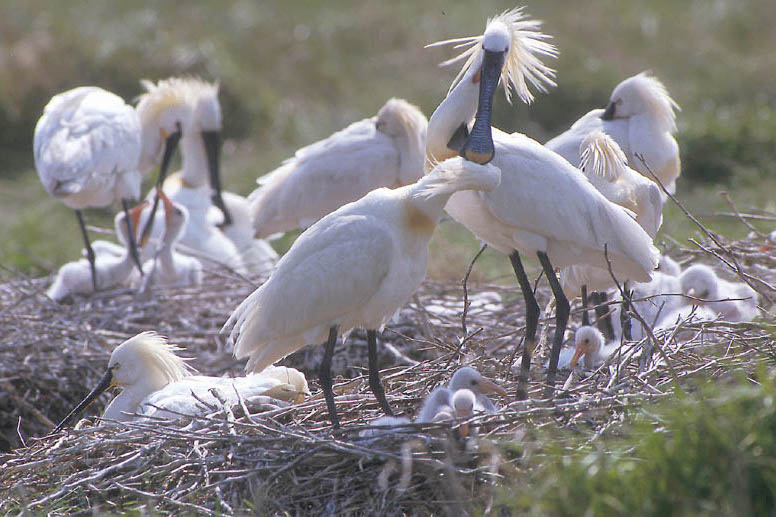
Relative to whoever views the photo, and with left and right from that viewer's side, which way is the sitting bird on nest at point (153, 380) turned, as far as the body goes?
facing to the left of the viewer

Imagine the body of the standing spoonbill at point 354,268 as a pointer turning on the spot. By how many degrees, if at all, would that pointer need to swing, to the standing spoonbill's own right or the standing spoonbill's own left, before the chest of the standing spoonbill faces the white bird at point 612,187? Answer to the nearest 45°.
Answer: approximately 45° to the standing spoonbill's own left

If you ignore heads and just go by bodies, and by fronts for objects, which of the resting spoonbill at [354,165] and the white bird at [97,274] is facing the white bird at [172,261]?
the white bird at [97,274]

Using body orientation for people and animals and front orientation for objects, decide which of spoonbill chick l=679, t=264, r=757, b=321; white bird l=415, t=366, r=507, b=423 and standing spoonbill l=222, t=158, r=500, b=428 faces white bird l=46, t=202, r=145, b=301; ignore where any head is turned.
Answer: the spoonbill chick

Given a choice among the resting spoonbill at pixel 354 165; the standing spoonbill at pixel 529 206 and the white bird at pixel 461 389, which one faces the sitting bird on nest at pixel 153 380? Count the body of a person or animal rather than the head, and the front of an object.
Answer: the standing spoonbill

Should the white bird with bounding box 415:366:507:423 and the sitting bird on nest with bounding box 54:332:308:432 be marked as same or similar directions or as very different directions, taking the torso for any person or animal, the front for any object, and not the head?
very different directions

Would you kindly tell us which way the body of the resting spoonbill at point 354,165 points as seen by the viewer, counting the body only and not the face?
to the viewer's right
